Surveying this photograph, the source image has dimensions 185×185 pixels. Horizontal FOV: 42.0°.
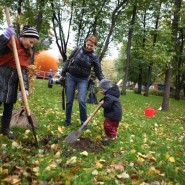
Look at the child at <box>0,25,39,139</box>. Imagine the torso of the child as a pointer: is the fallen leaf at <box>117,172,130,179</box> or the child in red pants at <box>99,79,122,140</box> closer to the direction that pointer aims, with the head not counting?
the fallen leaf

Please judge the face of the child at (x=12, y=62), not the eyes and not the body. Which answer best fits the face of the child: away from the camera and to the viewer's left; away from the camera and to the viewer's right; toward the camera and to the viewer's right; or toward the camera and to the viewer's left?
toward the camera and to the viewer's right

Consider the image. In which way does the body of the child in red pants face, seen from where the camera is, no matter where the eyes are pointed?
to the viewer's left

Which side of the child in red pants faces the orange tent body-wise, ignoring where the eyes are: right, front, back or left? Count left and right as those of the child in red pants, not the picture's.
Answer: right

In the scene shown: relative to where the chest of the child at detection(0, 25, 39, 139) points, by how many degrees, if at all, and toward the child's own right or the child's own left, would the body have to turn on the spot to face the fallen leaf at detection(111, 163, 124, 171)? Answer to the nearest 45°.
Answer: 0° — they already face it

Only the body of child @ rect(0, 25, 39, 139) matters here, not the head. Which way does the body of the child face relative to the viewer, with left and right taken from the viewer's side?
facing the viewer and to the right of the viewer

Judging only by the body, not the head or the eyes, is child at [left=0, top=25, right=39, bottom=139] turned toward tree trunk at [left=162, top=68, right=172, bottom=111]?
no

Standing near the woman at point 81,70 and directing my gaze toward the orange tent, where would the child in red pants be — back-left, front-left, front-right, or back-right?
back-right

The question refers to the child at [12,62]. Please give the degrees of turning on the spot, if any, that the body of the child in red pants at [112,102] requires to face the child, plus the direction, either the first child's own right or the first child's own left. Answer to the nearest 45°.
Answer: approximately 45° to the first child's own left

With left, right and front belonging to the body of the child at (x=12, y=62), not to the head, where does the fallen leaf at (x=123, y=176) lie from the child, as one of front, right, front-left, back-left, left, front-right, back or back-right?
front

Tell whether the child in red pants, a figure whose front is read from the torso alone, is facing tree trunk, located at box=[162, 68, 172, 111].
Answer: no

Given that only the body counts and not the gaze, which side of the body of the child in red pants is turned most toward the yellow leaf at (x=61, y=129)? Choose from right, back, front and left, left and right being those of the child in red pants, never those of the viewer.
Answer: front

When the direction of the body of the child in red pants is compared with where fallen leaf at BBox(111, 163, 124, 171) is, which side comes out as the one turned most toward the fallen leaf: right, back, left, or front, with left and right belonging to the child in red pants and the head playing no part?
left

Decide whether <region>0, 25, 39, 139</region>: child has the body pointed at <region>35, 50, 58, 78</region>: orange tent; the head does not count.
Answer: no

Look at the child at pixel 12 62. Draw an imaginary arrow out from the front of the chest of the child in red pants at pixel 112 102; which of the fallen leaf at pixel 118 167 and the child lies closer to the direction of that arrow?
the child

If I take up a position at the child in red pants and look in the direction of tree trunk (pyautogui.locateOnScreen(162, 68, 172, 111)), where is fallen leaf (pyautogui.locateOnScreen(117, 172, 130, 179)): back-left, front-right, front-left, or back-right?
back-right

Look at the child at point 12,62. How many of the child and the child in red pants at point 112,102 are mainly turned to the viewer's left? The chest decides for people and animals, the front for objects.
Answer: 1

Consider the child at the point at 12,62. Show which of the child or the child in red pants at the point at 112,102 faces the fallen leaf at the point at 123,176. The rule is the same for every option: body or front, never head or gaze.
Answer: the child
